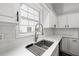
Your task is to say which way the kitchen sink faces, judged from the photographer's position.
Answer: facing the viewer and to the right of the viewer

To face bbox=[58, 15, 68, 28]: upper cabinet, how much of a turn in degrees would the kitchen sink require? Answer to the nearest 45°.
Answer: approximately 90° to its left

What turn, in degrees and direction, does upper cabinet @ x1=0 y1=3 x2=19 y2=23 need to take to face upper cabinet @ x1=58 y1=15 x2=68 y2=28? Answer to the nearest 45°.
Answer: approximately 90° to its left

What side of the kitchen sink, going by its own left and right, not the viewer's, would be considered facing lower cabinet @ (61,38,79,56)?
left

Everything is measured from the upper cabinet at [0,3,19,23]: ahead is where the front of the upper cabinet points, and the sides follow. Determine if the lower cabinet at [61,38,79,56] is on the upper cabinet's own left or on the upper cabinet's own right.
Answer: on the upper cabinet's own left

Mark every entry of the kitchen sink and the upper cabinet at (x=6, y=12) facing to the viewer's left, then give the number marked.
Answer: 0
